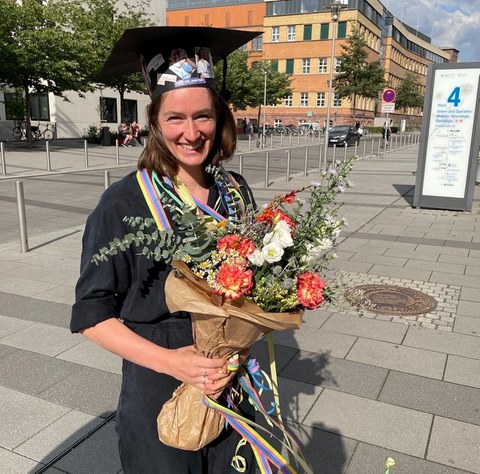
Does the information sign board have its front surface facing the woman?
yes

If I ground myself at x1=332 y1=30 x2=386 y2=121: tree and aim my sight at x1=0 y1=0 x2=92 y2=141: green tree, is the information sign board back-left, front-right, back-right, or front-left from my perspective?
front-left

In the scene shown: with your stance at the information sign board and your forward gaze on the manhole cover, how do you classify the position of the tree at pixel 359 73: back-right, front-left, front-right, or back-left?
back-right

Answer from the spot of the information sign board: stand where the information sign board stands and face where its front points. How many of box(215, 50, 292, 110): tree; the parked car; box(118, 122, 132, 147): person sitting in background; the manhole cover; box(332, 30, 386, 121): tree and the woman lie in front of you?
2

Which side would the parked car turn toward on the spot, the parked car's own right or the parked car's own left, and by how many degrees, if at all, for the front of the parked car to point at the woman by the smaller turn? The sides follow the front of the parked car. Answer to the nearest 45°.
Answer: approximately 45° to the parked car's own left

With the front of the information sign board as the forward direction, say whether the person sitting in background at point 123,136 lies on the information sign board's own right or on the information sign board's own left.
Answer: on the information sign board's own right

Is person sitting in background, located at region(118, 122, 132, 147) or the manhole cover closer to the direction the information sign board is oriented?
the manhole cover

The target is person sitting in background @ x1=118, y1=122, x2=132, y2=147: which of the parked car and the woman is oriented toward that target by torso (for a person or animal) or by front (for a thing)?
the parked car

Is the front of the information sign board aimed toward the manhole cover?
yes

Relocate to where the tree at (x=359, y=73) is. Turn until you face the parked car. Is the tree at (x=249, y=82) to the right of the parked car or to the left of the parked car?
right

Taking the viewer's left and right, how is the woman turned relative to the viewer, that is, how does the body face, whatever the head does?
facing the viewer and to the right of the viewer

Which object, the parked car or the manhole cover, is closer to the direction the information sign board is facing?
the manhole cover

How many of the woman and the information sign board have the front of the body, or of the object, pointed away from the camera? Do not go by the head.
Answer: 0

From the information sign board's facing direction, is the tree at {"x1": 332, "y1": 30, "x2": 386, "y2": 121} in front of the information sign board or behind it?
behind

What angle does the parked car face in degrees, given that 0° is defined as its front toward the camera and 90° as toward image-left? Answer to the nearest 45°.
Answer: approximately 45°

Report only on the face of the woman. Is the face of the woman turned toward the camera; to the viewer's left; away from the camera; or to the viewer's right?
toward the camera

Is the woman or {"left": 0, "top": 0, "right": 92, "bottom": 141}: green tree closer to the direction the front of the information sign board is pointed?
the woman

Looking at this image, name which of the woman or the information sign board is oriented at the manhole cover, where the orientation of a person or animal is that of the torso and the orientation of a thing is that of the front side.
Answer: the information sign board

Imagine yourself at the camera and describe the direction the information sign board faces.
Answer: facing the viewer
